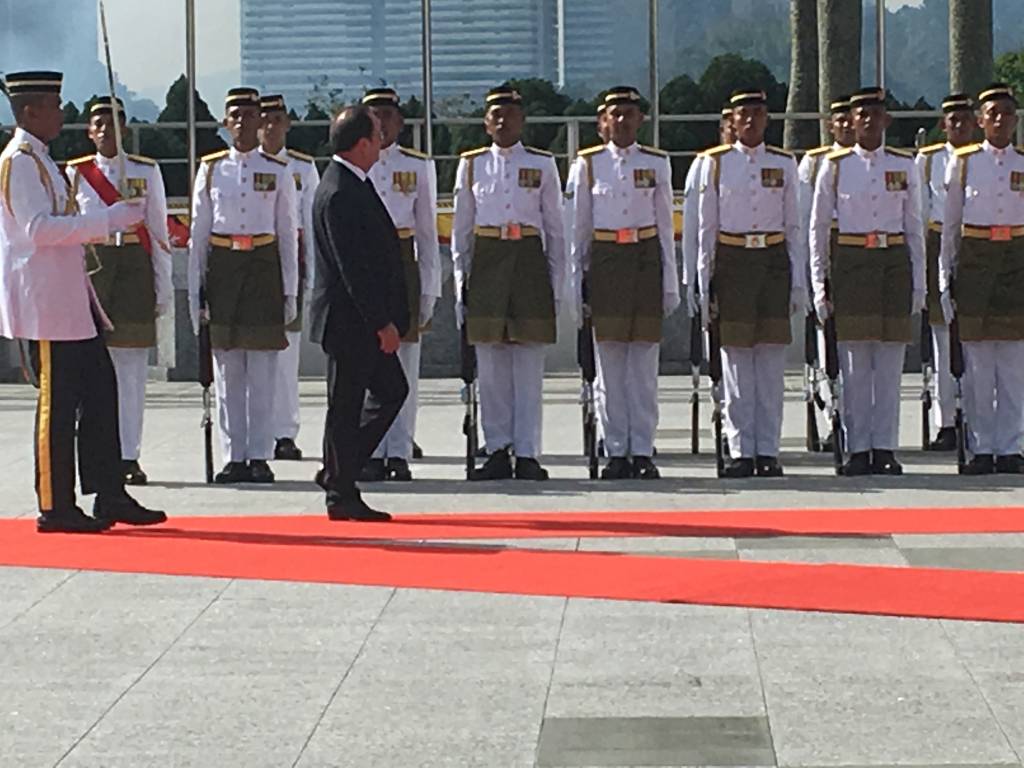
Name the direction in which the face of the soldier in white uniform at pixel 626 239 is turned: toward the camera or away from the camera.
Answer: toward the camera

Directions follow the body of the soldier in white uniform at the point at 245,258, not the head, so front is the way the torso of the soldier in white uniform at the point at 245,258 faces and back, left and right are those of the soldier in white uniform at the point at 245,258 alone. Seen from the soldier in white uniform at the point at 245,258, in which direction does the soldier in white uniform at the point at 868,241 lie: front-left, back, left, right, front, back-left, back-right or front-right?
left

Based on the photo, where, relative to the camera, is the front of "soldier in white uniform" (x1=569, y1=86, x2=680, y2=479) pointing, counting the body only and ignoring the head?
toward the camera

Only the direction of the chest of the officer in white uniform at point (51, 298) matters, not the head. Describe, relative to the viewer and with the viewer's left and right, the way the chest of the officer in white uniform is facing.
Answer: facing to the right of the viewer

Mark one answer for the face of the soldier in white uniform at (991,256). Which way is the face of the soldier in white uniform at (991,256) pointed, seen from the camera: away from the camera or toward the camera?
toward the camera

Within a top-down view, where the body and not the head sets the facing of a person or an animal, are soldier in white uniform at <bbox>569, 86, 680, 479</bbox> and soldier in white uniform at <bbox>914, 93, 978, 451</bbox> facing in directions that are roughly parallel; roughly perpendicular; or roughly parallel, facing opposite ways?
roughly parallel

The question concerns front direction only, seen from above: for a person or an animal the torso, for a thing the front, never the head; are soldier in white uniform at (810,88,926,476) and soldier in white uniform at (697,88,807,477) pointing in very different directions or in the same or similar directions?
same or similar directions

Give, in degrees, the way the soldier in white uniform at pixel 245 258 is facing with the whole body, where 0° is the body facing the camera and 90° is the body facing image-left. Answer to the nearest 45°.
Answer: approximately 0°

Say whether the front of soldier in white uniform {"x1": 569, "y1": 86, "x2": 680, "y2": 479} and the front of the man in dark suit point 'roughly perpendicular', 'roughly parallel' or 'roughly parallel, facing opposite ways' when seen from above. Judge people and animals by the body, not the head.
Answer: roughly perpendicular

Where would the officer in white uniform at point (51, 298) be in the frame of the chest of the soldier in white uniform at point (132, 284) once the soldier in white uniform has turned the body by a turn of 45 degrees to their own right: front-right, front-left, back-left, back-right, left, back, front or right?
front-left

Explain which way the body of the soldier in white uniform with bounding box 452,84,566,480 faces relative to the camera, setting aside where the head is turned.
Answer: toward the camera

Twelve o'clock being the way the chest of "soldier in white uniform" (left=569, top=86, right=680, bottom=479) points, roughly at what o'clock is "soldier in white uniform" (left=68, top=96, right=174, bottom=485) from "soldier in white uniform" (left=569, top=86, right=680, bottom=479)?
"soldier in white uniform" (left=68, top=96, right=174, bottom=485) is roughly at 3 o'clock from "soldier in white uniform" (left=569, top=86, right=680, bottom=479).

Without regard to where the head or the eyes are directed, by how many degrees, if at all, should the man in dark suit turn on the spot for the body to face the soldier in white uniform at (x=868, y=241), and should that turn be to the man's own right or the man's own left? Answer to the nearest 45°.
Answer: approximately 45° to the man's own left

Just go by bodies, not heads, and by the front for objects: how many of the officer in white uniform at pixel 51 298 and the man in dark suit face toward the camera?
0

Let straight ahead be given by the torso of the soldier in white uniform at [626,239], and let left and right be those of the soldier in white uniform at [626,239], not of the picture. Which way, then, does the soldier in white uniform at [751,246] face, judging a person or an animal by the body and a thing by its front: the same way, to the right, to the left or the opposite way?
the same way

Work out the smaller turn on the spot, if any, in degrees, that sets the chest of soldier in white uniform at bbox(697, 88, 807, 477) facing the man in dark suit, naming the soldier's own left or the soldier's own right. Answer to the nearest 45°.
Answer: approximately 45° to the soldier's own right

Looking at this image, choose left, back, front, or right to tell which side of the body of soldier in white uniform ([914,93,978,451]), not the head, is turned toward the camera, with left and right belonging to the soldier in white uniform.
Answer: front

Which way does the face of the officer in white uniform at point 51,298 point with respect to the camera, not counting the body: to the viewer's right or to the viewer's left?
to the viewer's right

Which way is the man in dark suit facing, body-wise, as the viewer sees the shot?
to the viewer's right
